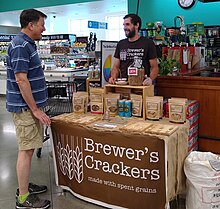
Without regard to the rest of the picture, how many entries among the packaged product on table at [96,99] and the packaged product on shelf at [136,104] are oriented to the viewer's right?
0

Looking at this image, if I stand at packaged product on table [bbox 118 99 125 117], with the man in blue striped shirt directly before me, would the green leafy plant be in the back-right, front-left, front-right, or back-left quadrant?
back-right

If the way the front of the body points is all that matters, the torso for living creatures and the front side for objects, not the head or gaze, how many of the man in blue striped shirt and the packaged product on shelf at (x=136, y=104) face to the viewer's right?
1

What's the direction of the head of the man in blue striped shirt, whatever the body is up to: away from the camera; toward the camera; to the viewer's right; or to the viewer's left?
to the viewer's right

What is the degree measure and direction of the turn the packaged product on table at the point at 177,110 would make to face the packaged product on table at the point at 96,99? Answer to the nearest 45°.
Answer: approximately 90° to its right

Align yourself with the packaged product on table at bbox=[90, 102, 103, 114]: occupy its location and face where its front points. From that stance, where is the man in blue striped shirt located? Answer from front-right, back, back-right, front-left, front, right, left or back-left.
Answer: front-right

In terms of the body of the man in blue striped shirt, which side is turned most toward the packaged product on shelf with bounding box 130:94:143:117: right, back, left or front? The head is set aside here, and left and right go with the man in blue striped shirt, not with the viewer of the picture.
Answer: front

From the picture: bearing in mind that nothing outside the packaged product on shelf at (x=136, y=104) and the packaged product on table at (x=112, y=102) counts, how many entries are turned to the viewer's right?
0

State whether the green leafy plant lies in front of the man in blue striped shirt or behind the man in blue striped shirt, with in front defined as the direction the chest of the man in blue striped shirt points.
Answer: in front
